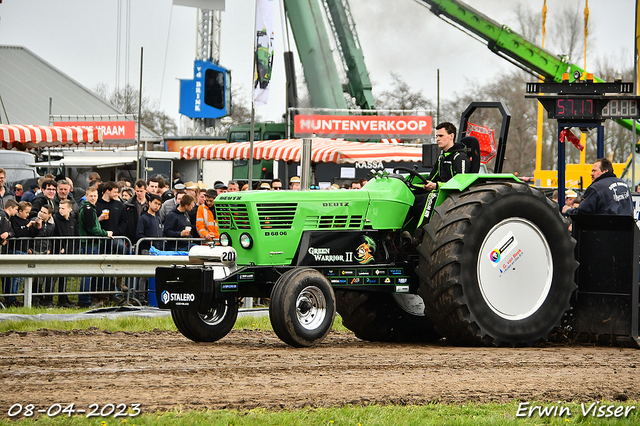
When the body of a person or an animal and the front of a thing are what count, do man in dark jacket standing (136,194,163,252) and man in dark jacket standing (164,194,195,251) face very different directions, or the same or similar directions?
same or similar directions

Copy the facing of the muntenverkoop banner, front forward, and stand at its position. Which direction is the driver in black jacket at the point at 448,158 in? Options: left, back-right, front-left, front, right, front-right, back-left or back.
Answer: front

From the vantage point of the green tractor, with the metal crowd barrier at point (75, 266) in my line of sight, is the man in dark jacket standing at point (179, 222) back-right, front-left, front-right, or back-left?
front-right

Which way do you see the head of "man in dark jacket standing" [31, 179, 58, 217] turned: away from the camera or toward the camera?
toward the camera

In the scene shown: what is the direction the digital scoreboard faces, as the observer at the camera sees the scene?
facing the viewer

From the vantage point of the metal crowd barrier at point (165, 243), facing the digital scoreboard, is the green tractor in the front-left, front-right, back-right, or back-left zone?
front-right

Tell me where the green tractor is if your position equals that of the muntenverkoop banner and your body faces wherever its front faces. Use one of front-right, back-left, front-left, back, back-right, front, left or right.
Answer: front

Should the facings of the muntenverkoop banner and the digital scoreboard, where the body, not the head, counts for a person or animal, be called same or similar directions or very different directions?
same or similar directions

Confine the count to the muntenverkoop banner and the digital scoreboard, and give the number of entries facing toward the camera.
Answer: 2

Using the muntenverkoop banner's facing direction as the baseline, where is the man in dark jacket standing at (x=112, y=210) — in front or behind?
in front

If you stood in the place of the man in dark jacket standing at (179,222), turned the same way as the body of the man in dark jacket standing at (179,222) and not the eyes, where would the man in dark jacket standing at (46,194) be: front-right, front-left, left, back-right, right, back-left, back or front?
back-right

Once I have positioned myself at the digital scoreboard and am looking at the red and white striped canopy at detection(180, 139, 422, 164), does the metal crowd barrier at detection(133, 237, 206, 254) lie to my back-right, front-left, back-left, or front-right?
front-left

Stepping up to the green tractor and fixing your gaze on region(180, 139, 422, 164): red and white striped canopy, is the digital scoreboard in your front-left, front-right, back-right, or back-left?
front-right

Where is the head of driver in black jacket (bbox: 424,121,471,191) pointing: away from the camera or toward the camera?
toward the camera

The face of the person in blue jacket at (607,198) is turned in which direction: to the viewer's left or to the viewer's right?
to the viewer's left

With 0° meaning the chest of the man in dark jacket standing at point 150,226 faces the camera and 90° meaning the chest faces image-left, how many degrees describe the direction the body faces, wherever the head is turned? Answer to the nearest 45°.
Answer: approximately 315°

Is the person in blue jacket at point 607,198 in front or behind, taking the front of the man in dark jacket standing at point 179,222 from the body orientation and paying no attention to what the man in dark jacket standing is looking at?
in front

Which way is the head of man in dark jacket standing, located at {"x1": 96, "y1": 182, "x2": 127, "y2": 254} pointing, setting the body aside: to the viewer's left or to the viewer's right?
to the viewer's right
